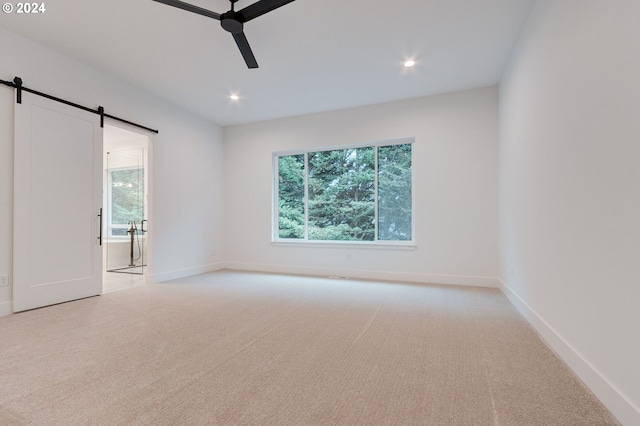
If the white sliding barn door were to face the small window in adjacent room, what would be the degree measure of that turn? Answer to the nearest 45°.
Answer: approximately 135° to its left

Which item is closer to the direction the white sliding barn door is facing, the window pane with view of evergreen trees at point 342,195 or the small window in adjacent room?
the window pane with view of evergreen trees

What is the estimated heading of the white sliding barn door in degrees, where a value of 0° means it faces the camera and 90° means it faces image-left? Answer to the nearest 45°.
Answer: approximately 315°

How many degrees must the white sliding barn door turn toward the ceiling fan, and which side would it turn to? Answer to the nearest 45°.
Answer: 0° — it already faces it
